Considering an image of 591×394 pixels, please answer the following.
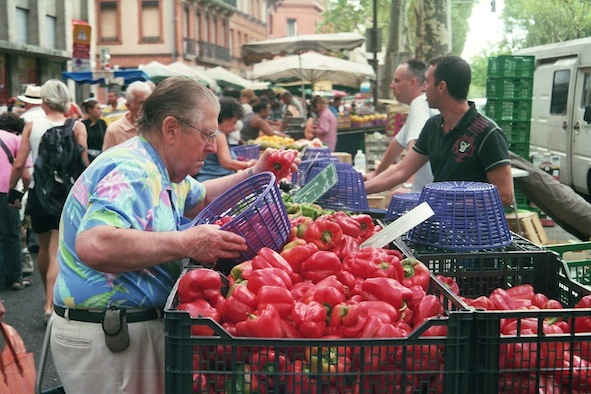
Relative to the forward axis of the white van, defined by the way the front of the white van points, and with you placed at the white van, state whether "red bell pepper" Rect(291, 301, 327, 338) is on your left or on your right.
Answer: on your right

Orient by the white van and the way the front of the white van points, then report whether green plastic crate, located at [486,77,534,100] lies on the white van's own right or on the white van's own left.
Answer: on the white van's own right

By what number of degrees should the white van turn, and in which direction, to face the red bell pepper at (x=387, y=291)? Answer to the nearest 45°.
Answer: approximately 45° to its right

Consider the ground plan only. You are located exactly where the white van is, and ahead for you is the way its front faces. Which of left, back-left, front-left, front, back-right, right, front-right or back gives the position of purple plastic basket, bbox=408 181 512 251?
front-right

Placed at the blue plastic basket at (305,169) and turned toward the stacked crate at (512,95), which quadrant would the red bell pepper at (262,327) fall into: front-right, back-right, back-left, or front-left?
back-right

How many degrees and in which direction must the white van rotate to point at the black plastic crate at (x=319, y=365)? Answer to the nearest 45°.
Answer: approximately 45° to its right

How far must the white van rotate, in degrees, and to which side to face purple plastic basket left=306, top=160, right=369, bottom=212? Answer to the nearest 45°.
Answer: approximately 45° to its right

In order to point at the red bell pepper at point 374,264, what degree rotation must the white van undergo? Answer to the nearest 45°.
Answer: approximately 45° to its right

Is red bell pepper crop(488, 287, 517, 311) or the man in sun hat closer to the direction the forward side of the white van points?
the red bell pepper

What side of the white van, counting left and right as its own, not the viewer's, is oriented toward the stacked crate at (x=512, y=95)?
right
